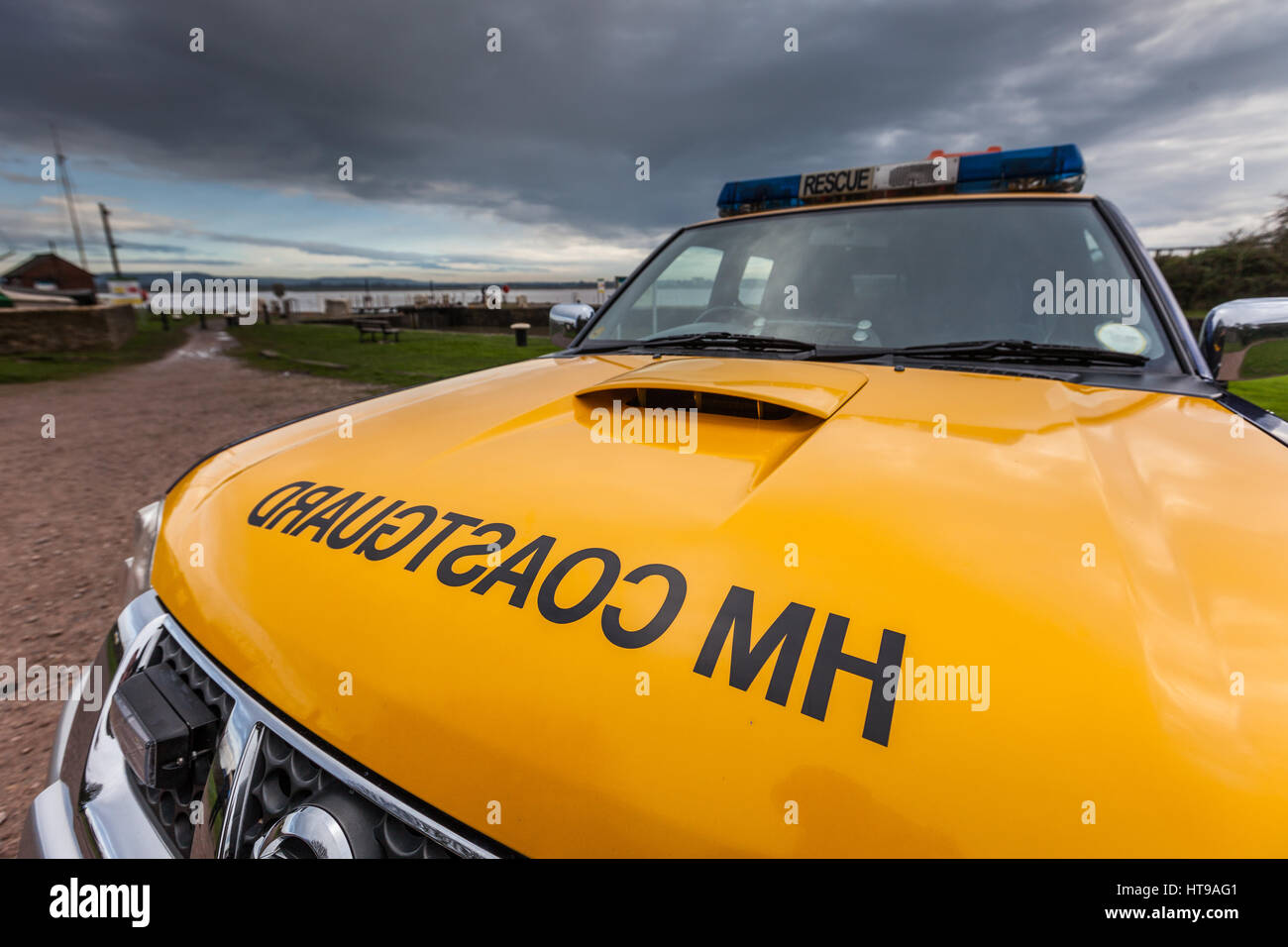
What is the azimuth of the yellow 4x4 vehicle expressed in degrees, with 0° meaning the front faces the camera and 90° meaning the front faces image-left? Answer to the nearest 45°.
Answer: approximately 45°

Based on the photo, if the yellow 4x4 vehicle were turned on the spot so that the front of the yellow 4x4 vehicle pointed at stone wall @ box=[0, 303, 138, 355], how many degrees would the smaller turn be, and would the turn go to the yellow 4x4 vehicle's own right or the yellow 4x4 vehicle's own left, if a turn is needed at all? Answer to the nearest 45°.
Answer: approximately 90° to the yellow 4x4 vehicle's own right
